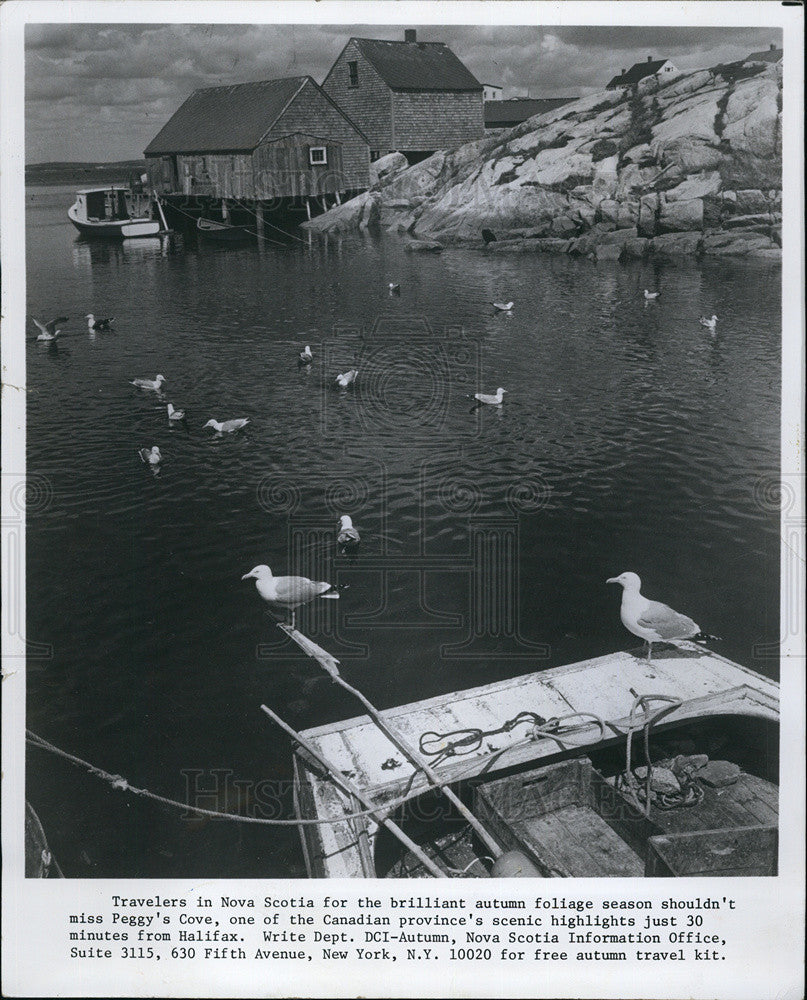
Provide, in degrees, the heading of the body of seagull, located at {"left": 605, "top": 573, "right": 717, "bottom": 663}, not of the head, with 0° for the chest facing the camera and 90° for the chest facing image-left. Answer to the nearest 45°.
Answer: approximately 90°

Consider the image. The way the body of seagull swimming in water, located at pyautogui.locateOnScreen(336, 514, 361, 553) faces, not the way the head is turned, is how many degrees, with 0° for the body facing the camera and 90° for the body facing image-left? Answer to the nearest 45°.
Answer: approximately 180°

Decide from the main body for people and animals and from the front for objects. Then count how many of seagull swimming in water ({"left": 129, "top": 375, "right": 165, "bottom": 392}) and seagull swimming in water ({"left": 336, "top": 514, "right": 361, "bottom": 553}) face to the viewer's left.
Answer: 0

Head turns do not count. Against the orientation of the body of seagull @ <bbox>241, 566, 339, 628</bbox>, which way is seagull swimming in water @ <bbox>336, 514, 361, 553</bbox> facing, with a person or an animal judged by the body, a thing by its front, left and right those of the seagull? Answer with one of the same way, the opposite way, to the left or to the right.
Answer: to the right

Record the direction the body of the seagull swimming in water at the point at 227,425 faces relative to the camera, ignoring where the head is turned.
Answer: to the viewer's left

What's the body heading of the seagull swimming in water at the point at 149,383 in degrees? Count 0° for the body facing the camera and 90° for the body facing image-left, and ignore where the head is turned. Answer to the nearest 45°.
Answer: approximately 270°

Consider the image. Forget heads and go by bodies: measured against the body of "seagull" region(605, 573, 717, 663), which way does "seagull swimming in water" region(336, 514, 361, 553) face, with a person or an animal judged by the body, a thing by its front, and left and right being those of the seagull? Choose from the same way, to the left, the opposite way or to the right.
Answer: to the right

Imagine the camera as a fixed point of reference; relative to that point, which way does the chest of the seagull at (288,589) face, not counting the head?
to the viewer's left
